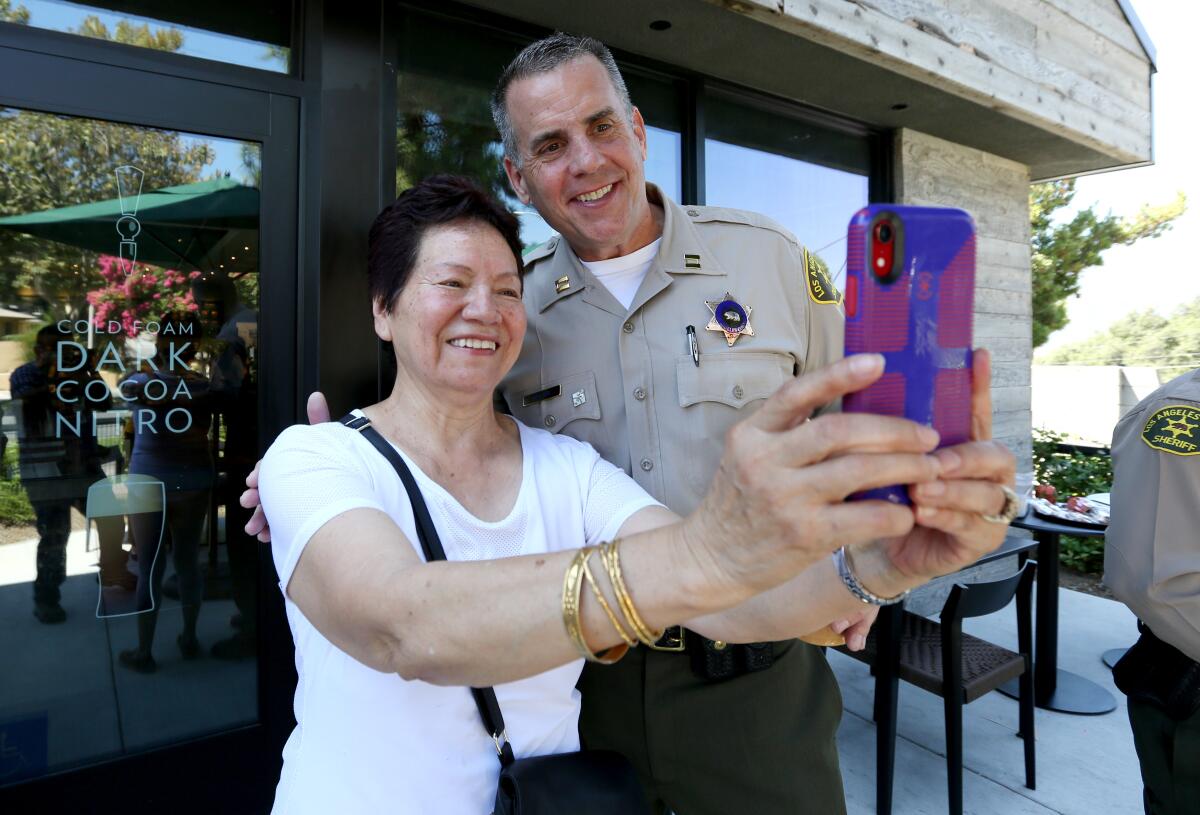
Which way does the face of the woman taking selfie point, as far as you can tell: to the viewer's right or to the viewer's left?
to the viewer's right

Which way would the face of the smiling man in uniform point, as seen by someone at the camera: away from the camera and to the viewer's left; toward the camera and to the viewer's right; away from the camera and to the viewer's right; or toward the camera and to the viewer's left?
toward the camera and to the viewer's right

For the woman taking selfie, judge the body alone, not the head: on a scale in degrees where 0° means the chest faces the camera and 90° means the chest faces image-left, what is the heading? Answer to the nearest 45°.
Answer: approximately 315°

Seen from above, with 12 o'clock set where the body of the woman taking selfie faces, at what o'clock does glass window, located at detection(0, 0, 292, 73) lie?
The glass window is roughly at 6 o'clock from the woman taking selfie.

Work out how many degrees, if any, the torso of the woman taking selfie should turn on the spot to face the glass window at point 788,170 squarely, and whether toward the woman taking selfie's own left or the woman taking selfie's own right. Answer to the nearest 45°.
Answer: approximately 135° to the woman taking selfie's own left

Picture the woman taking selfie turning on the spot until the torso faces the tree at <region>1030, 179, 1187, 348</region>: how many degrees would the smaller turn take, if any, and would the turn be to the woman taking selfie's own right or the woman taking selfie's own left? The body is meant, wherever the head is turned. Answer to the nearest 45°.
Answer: approximately 90° to the woman taking selfie's own left

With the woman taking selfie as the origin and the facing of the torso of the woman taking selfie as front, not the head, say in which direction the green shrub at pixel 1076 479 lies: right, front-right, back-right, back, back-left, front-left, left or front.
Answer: left

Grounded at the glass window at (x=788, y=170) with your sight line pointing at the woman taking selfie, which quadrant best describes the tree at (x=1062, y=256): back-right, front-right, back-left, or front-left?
back-left

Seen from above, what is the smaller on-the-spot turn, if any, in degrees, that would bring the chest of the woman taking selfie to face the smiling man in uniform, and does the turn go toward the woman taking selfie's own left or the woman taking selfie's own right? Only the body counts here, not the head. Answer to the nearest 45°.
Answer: approximately 90° to the woman taking selfie's own left

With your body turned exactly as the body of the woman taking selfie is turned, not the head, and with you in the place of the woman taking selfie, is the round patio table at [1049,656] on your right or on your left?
on your left

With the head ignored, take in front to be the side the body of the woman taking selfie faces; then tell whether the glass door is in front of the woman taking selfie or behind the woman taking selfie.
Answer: behind
